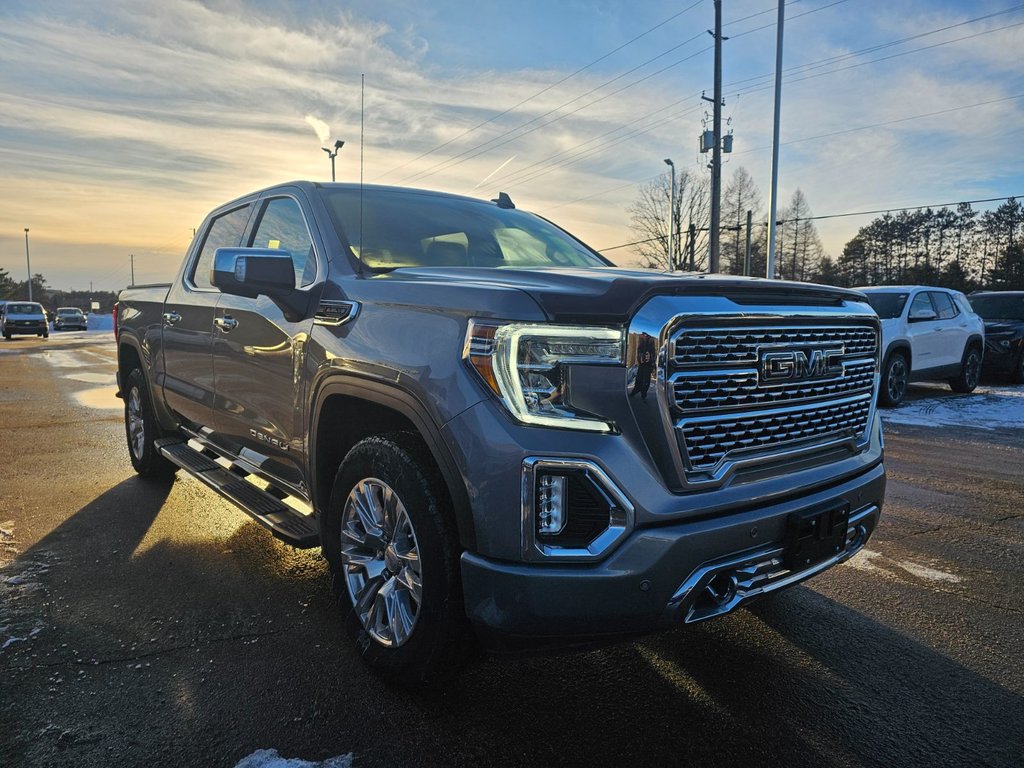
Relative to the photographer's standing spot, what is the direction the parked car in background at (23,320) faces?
facing the viewer

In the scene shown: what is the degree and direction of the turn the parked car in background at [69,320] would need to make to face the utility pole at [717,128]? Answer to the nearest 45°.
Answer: approximately 45° to its left

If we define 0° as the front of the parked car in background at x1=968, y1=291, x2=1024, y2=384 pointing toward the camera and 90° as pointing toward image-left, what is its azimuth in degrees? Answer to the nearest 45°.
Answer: approximately 45°

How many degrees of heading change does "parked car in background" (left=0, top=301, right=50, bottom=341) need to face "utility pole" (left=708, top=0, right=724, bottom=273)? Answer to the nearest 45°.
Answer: approximately 45° to its left

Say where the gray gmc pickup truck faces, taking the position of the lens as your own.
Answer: facing the viewer and to the right of the viewer

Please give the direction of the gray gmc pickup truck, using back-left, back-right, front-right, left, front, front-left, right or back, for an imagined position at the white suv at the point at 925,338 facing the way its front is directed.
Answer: front-left

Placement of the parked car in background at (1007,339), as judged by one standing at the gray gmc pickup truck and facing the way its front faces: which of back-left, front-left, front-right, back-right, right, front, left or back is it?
left

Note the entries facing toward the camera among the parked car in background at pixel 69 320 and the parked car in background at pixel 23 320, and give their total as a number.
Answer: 2

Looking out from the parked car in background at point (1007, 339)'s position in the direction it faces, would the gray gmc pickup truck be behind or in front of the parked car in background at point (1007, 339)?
in front

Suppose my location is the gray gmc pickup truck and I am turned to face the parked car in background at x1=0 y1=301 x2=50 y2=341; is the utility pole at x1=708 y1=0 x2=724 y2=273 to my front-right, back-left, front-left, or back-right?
front-right

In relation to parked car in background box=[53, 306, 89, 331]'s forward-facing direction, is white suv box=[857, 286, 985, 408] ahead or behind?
ahead

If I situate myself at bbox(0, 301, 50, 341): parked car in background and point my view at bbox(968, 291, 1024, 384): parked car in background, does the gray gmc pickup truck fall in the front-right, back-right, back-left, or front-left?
front-right

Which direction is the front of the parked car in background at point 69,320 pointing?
toward the camera

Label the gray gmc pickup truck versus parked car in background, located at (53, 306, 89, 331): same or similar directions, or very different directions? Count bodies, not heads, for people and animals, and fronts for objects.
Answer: same or similar directions
